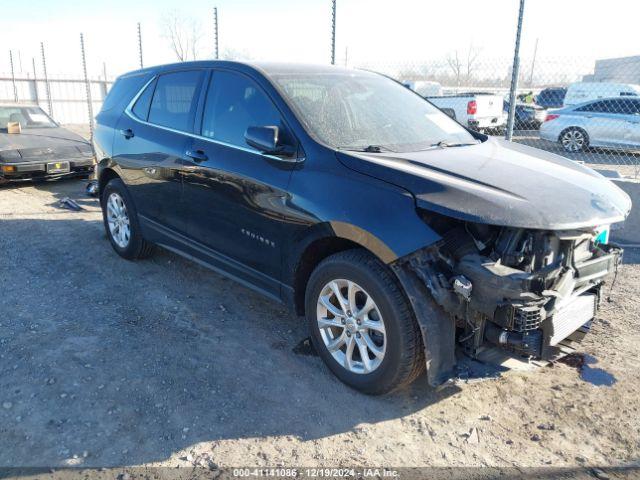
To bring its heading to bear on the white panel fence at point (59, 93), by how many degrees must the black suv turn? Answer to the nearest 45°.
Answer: approximately 180°

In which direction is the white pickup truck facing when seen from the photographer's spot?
facing away from the viewer and to the left of the viewer

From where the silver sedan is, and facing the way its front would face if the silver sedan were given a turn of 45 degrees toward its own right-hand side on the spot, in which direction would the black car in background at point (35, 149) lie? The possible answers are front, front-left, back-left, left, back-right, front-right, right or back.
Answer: right

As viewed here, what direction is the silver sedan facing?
to the viewer's right

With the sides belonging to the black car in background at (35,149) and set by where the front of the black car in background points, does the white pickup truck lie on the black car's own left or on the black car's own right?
on the black car's own left

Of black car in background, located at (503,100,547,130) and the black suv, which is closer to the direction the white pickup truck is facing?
the black car in background

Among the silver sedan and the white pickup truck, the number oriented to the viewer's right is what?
1

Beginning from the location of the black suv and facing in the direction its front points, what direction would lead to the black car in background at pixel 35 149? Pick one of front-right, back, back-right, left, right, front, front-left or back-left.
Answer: back

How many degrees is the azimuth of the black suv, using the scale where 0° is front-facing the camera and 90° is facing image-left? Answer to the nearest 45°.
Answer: approximately 315°

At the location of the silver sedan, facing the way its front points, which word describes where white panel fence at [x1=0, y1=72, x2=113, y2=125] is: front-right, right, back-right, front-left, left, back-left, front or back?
back

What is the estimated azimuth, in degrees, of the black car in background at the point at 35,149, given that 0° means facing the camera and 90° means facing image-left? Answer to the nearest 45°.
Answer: approximately 315°

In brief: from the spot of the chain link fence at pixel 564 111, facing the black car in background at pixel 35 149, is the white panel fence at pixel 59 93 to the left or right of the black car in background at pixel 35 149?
right

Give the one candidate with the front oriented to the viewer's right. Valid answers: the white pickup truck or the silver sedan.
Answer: the silver sedan

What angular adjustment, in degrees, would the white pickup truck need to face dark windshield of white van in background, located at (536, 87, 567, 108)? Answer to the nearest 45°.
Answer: approximately 45° to its right
